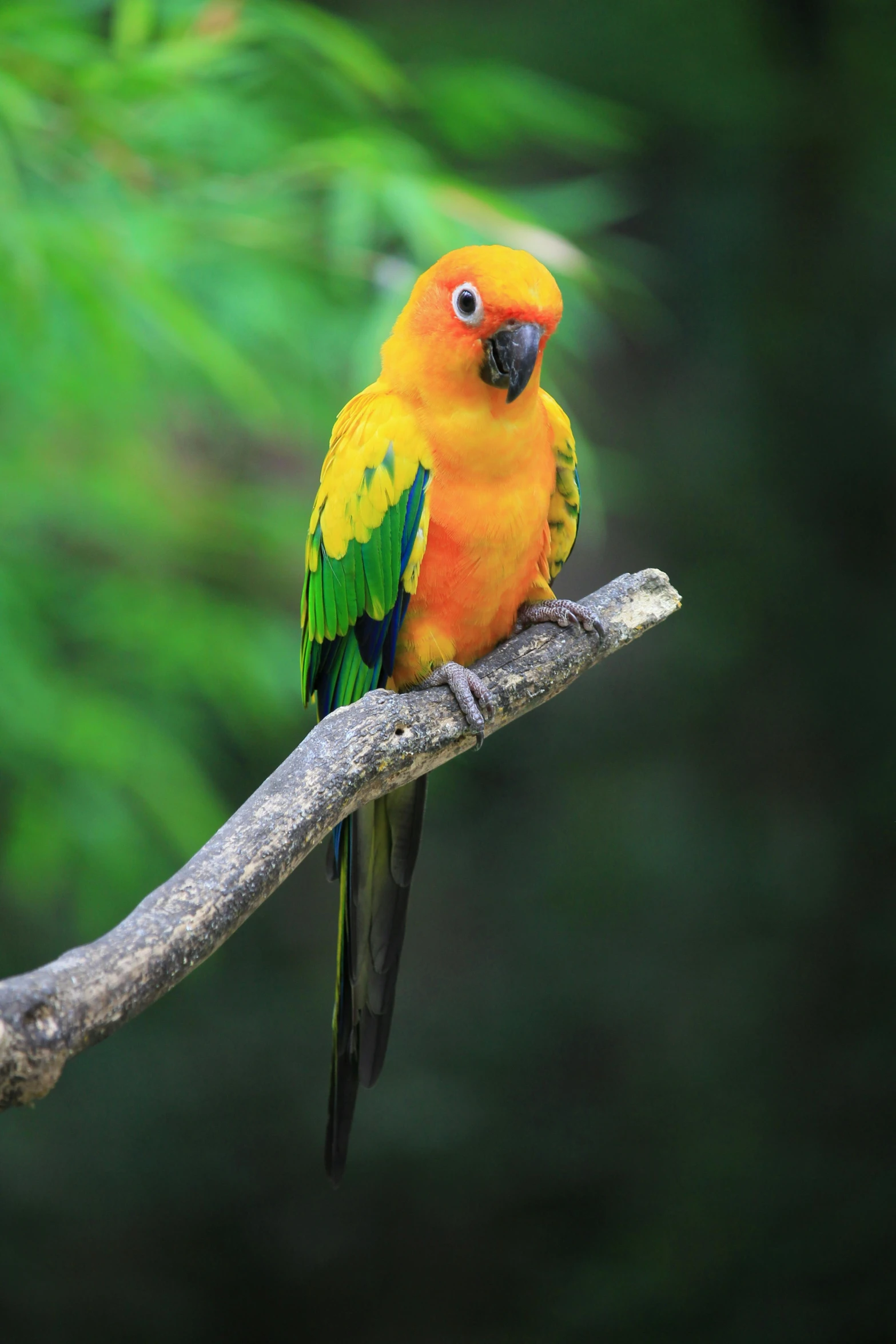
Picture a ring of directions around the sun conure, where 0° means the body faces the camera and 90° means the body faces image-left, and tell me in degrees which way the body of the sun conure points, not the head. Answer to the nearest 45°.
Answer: approximately 315°
